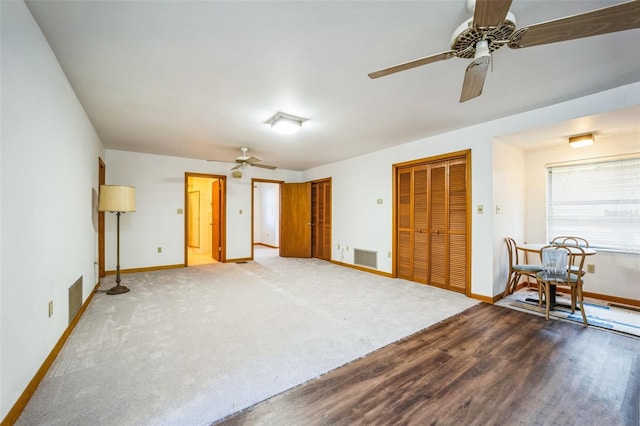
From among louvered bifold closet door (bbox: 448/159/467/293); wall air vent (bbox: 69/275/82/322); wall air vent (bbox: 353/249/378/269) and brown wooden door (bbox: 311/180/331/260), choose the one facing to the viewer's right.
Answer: wall air vent (bbox: 69/275/82/322)

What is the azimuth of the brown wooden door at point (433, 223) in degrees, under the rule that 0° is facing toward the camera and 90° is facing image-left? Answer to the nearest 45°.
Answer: approximately 45°

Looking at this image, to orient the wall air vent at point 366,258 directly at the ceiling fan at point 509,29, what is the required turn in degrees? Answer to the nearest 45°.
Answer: approximately 45° to its left

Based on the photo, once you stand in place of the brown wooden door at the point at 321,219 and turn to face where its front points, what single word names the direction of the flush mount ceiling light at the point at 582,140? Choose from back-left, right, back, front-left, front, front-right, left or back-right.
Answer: left

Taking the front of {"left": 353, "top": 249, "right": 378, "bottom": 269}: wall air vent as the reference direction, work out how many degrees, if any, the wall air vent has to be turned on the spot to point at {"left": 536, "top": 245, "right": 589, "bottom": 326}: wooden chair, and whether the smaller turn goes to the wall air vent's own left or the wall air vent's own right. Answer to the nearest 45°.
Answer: approximately 90° to the wall air vent's own left

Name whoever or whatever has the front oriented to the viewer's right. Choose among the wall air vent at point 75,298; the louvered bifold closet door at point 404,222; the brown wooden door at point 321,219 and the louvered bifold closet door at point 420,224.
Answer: the wall air vent

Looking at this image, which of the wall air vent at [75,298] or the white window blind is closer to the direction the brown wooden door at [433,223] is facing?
the wall air vent

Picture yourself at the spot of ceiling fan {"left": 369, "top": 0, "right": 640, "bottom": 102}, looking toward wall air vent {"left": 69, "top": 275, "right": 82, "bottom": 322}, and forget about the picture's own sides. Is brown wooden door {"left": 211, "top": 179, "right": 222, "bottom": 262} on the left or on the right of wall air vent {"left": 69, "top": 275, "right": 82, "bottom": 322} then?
right

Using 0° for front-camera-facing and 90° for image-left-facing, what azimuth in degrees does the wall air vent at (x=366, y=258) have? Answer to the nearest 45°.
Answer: approximately 45°

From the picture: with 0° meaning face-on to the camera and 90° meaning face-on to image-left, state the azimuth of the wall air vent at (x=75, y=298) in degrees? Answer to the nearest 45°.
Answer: approximately 270°

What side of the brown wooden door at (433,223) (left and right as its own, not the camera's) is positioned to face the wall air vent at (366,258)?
right

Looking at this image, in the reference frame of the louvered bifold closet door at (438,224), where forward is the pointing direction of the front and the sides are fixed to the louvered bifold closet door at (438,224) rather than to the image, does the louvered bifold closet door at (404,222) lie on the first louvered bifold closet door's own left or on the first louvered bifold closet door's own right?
on the first louvered bifold closet door's own right
